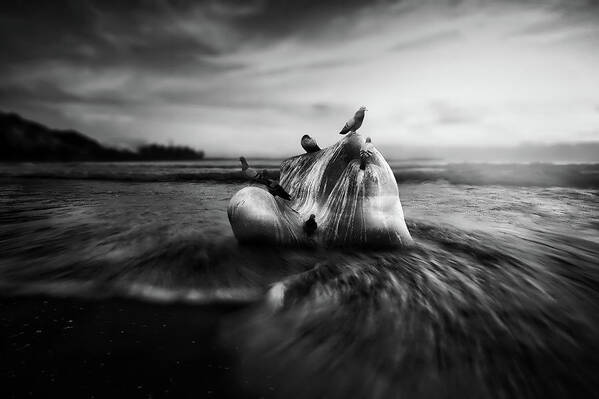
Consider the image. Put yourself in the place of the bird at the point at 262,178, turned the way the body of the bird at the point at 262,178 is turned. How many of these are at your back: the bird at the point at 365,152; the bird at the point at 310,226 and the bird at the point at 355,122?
3

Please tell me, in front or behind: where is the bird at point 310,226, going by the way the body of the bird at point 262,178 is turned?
behind

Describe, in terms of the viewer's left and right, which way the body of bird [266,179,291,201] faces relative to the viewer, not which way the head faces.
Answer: facing to the left of the viewer

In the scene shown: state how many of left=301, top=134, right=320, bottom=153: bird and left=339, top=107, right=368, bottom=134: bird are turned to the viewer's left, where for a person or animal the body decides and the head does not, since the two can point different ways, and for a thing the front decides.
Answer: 1

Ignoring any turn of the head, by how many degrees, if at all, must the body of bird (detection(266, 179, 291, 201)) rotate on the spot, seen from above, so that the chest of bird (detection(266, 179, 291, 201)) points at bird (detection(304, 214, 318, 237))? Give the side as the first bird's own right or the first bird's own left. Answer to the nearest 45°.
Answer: approximately 180°

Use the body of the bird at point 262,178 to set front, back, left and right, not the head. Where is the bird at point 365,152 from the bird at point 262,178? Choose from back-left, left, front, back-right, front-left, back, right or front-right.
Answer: back

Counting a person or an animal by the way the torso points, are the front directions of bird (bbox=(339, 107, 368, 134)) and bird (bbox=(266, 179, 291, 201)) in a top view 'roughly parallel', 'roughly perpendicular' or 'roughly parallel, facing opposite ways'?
roughly parallel, facing opposite ways

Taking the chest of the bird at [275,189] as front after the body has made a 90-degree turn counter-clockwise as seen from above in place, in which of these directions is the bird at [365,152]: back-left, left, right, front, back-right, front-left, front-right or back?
left

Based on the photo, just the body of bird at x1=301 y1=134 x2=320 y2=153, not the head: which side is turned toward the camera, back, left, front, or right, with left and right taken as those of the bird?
left

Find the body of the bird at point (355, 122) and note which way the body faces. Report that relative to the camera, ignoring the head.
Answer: to the viewer's right

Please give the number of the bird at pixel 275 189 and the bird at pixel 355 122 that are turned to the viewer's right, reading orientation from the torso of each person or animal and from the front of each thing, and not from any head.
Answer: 1

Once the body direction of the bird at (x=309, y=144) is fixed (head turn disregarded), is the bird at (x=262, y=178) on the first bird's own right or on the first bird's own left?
on the first bird's own left

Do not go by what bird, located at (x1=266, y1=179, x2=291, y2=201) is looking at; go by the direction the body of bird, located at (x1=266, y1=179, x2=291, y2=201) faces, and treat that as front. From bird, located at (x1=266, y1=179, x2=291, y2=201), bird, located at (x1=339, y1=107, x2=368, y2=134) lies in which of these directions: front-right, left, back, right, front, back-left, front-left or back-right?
back

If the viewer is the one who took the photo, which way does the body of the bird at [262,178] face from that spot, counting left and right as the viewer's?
facing to the left of the viewer
